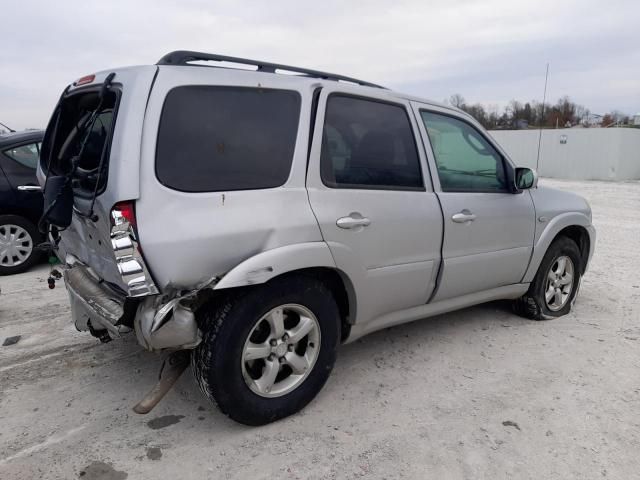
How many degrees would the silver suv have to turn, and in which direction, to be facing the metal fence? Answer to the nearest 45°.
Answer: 0° — it already faces it

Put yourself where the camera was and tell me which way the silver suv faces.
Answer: facing away from the viewer and to the right of the viewer

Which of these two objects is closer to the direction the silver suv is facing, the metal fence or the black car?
the metal fence

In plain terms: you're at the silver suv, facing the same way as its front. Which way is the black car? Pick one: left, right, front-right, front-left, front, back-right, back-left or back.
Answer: left

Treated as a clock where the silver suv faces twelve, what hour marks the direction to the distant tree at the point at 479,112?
The distant tree is roughly at 11 o'clock from the silver suv.
